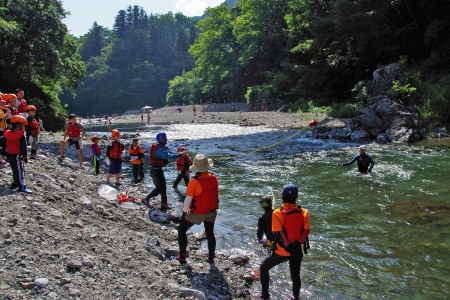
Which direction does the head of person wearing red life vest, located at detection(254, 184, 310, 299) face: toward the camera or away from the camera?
away from the camera

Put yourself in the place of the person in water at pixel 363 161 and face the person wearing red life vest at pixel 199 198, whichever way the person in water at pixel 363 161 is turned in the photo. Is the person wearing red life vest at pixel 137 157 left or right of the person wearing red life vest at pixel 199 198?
right

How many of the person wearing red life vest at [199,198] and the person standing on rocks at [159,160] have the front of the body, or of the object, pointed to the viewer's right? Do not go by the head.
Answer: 1

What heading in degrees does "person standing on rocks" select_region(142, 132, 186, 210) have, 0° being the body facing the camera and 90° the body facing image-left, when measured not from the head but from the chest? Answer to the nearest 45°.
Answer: approximately 270°

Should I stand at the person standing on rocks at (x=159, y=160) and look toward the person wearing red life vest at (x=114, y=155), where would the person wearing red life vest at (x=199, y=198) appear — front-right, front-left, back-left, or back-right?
back-left

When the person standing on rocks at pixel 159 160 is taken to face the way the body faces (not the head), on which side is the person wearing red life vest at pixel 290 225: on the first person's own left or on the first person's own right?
on the first person's own right

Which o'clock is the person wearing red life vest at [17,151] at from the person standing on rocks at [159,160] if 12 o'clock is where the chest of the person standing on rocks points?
The person wearing red life vest is roughly at 5 o'clock from the person standing on rocks.

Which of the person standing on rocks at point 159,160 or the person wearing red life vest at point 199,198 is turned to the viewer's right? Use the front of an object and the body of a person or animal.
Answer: the person standing on rocks

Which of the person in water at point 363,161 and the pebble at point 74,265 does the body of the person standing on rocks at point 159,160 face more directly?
the person in water

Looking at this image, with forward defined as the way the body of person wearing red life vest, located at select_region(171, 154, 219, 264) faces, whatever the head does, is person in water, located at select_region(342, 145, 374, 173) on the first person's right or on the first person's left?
on the first person's right
